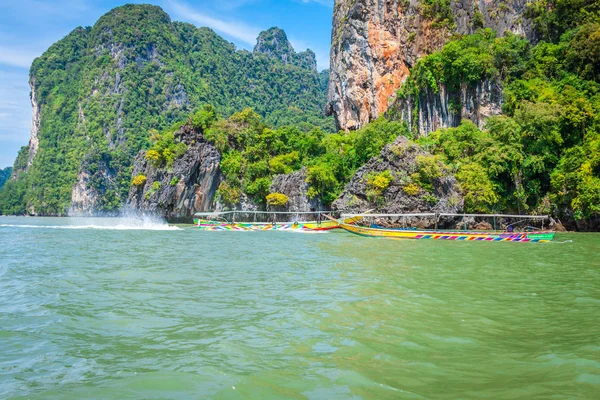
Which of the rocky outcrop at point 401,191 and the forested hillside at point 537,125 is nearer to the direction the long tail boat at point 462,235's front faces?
the rocky outcrop

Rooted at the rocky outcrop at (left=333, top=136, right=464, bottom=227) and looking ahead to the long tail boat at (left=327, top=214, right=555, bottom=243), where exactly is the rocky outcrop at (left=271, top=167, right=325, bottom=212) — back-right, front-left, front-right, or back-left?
back-right

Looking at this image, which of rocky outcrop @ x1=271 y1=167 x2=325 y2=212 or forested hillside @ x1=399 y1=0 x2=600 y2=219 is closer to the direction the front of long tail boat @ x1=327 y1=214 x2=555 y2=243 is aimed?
the rocky outcrop

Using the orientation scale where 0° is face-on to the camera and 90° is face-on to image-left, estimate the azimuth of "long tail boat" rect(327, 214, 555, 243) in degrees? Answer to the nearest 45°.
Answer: approximately 90°
